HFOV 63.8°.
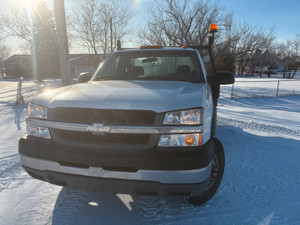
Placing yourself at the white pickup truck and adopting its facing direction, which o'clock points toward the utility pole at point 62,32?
The utility pole is roughly at 4 o'clock from the white pickup truck.

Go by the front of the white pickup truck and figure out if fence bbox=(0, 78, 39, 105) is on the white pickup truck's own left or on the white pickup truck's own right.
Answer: on the white pickup truck's own right

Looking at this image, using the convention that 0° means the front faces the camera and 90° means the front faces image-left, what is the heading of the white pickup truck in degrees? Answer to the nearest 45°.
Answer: approximately 45°

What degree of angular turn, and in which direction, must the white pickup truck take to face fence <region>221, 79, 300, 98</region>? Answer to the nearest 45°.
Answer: approximately 180°
